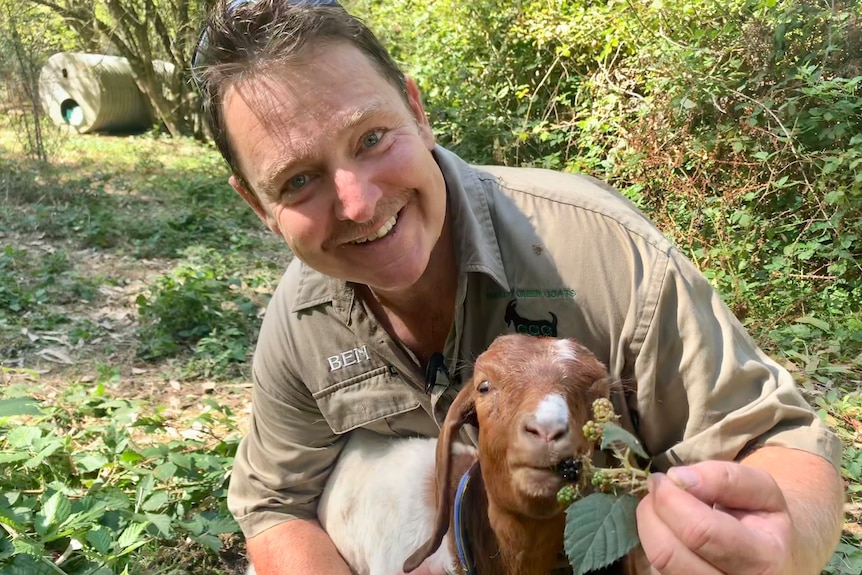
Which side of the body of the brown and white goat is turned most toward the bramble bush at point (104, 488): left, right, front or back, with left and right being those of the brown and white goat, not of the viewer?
back

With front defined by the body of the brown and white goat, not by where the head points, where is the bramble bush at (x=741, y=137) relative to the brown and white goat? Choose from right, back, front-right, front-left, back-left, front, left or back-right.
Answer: left

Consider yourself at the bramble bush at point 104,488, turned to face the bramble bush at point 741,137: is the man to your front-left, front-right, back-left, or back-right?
front-right

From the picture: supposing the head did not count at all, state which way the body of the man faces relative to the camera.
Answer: toward the camera

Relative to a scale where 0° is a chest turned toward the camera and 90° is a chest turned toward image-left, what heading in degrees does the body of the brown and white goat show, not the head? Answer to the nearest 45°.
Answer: approximately 315°

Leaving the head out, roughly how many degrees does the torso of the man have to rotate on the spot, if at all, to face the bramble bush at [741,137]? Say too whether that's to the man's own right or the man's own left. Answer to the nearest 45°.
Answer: approximately 135° to the man's own left

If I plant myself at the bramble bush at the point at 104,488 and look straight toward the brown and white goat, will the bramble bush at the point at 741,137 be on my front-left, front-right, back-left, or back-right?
front-left

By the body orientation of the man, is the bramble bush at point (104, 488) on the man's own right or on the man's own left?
on the man's own right
